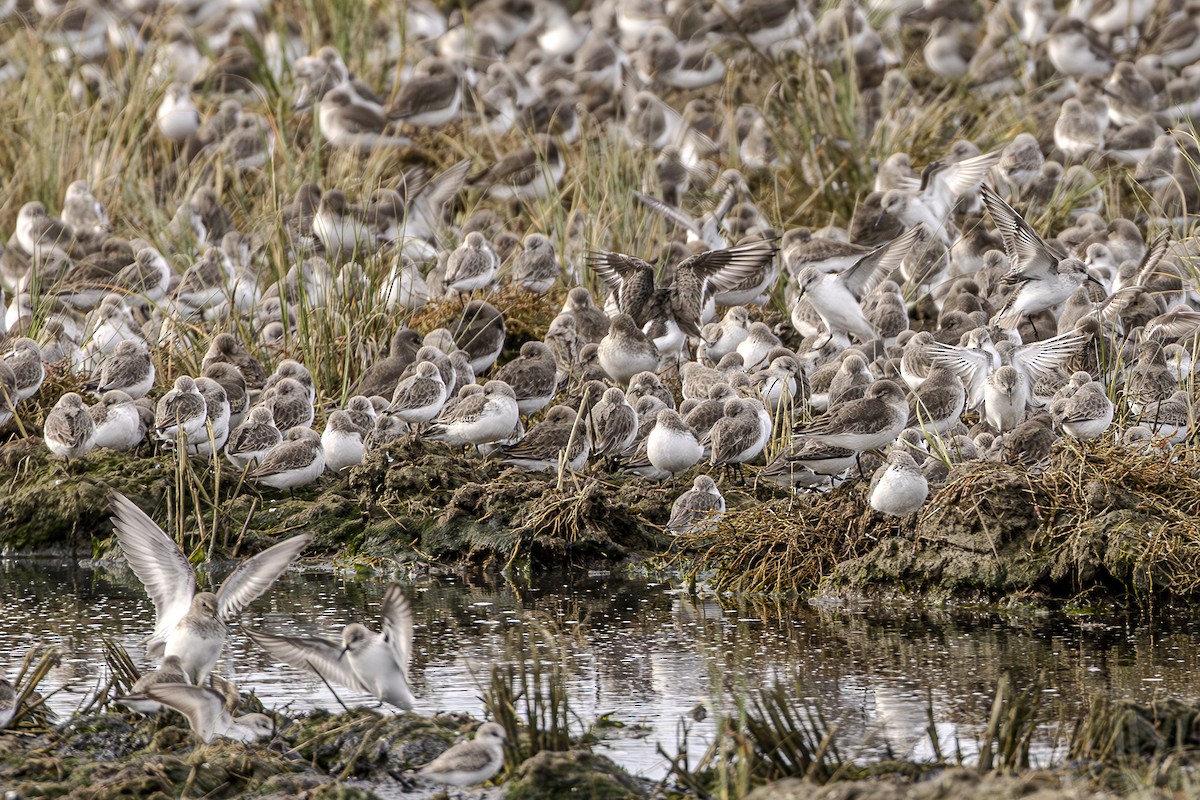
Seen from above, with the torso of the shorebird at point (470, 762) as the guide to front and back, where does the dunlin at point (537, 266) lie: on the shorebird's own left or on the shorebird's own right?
on the shorebird's own left

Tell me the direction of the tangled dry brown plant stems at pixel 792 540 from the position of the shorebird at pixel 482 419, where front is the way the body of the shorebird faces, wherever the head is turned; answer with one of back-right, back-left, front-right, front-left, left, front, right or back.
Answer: front-right

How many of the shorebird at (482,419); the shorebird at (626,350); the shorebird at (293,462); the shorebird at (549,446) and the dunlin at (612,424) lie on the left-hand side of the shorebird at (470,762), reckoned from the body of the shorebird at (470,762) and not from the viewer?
5

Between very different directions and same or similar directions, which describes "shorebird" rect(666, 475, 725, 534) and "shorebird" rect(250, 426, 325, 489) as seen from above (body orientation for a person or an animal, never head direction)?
same or similar directions

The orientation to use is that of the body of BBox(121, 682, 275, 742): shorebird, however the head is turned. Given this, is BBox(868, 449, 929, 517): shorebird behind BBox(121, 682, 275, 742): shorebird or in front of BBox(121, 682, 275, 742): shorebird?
in front

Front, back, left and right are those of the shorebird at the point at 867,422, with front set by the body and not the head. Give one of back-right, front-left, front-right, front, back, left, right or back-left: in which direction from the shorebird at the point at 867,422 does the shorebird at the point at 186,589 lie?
back-right

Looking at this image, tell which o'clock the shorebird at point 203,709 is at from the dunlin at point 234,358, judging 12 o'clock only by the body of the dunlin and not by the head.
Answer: The shorebird is roughly at 9 o'clock from the dunlin.

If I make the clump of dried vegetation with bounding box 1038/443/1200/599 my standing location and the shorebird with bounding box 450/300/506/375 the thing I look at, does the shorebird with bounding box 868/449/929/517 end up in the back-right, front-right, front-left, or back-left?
front-left

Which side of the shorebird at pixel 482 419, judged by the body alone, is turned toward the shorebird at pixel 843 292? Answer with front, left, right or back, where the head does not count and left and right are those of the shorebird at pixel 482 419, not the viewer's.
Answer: front

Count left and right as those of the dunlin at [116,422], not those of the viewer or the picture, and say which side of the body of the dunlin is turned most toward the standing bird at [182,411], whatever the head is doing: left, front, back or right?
front

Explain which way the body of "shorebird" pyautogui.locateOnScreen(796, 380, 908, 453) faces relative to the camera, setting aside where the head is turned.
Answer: to the viewer's right

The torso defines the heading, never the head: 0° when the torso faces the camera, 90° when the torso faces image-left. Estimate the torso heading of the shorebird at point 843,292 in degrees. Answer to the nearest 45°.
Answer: approximately 45°

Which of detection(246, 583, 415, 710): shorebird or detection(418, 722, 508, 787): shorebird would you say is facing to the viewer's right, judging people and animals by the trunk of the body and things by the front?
detection(418, 722, 508, 787): shorebird

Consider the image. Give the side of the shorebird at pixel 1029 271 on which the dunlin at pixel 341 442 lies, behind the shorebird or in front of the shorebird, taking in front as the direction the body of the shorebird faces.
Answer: behind

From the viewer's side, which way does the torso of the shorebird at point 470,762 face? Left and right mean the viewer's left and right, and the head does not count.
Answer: facing to the right of the viewer

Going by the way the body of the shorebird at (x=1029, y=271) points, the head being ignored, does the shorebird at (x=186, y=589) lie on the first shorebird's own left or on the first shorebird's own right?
on the first shorebird's own right
